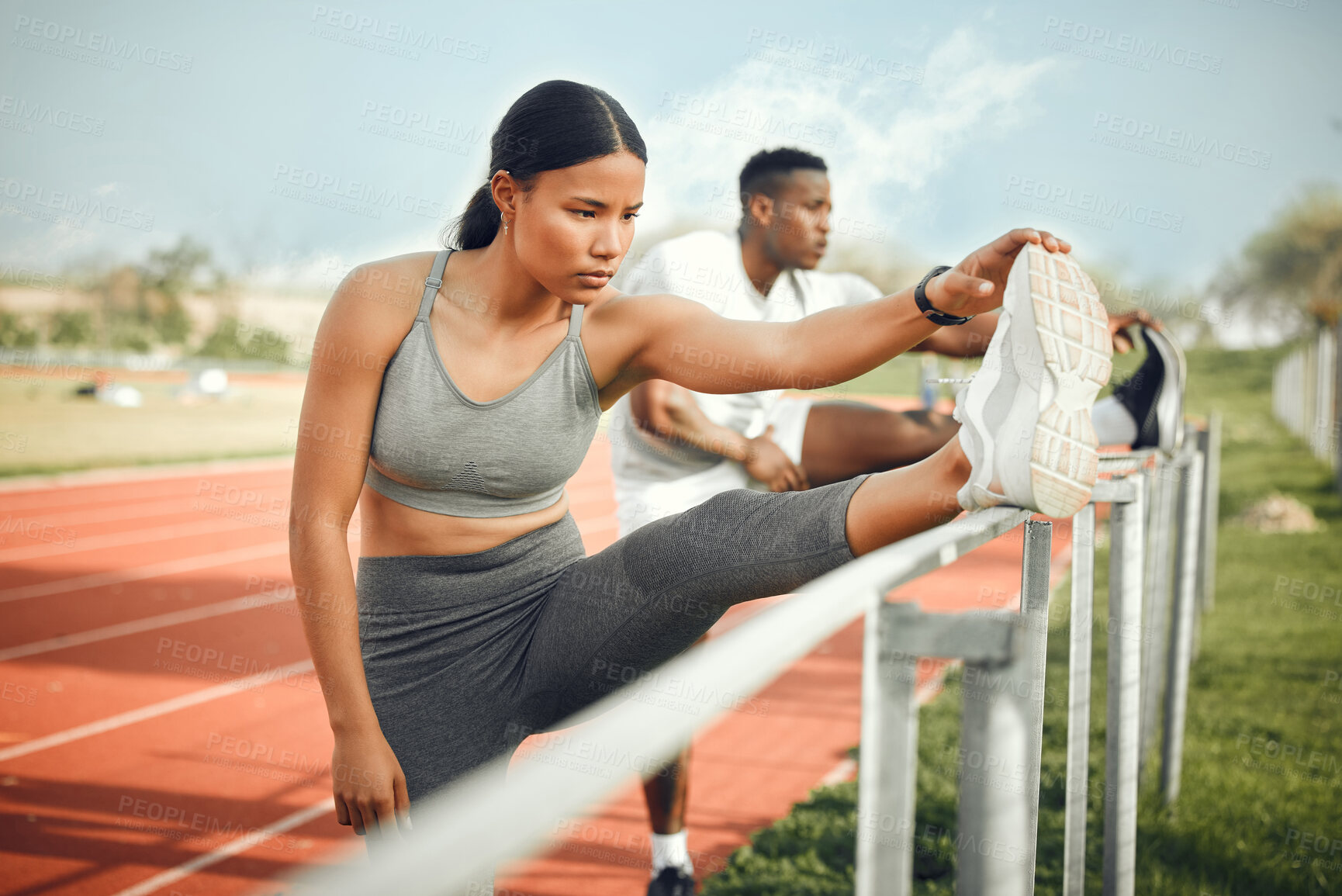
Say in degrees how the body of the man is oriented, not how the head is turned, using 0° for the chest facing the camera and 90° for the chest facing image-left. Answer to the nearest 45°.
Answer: approximately 315°

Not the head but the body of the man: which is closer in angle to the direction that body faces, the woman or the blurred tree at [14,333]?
the woman

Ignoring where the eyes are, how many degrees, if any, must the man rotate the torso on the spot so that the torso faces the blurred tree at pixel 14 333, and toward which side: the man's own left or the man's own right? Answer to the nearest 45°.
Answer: approximately 180°

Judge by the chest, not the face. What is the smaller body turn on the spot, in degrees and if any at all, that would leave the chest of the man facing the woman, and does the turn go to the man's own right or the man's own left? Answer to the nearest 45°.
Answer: approximately 45° to the man's own right

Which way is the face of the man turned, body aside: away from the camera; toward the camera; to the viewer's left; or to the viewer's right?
to the viewer's right

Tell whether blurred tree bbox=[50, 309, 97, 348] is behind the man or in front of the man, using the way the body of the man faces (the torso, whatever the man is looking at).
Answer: behind

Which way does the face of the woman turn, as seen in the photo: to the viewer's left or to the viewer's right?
to the viewer's right

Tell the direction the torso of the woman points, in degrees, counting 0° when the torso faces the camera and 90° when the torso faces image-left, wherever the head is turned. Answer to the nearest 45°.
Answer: approximately 315°
